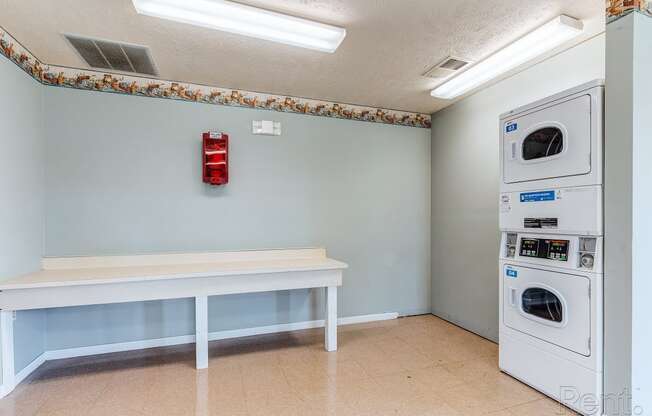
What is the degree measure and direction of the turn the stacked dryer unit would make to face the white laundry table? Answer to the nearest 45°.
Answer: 0° — it already faces it

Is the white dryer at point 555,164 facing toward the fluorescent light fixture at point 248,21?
yes

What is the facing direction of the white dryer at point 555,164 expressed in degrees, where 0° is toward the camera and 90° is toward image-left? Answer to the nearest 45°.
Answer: approximately 45°

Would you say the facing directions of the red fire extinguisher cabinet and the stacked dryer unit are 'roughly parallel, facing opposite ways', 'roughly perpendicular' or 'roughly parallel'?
roughly perpendicular

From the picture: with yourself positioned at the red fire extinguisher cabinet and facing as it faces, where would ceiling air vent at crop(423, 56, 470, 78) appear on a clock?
The ceiling air vent is roughly at 10 o'clock from the red fire extinguisher cabinet.

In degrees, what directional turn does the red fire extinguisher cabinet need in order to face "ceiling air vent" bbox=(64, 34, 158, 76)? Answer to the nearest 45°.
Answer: approximately 90° to its right

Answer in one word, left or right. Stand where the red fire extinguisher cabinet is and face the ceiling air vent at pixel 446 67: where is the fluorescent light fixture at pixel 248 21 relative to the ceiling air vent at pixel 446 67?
right
